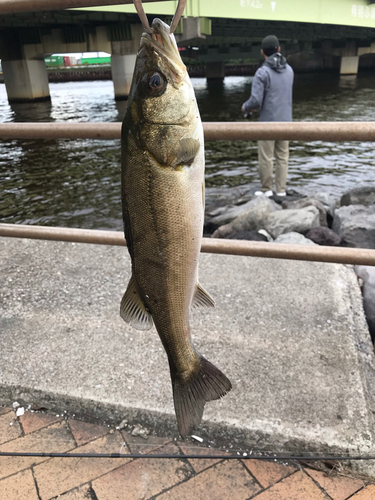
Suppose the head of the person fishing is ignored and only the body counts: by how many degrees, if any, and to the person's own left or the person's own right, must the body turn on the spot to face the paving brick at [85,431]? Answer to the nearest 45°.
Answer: approximately 135° to the person's own left

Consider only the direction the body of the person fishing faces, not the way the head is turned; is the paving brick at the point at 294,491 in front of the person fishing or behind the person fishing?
behind

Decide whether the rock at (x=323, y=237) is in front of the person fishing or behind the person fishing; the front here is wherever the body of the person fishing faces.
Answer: behind

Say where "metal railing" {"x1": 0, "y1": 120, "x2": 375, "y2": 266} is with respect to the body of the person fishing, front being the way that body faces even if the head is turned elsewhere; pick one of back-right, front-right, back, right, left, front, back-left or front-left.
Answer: back-left

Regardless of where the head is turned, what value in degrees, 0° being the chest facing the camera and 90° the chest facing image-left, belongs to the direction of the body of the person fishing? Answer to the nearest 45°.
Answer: approximately 135°

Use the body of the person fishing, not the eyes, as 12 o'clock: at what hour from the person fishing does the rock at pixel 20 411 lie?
The rock is roughly at 8 o'clock from the person fishing.

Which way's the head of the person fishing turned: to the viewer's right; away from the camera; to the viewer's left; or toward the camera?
away from the camera

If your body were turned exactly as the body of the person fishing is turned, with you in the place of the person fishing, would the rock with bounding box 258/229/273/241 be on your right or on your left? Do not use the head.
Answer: on your left

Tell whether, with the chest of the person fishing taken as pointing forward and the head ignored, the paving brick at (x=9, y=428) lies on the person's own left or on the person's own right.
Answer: on the person's own left

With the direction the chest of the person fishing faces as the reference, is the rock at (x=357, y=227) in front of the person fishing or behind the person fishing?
behind

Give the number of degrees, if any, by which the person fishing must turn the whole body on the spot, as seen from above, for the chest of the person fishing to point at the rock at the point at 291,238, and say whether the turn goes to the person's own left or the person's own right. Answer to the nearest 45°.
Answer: approximately 135° to the person's own left

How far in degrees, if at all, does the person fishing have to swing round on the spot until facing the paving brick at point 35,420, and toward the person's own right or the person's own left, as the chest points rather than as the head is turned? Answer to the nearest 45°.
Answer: approximately 135° to the person's own left
